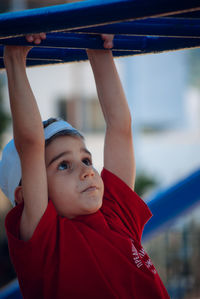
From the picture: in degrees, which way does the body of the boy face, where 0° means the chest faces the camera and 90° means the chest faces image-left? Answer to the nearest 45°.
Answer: approximately 315°

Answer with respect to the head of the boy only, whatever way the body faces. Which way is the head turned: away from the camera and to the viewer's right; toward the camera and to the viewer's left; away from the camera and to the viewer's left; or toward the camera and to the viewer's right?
toward the camera and to the viewer's right
